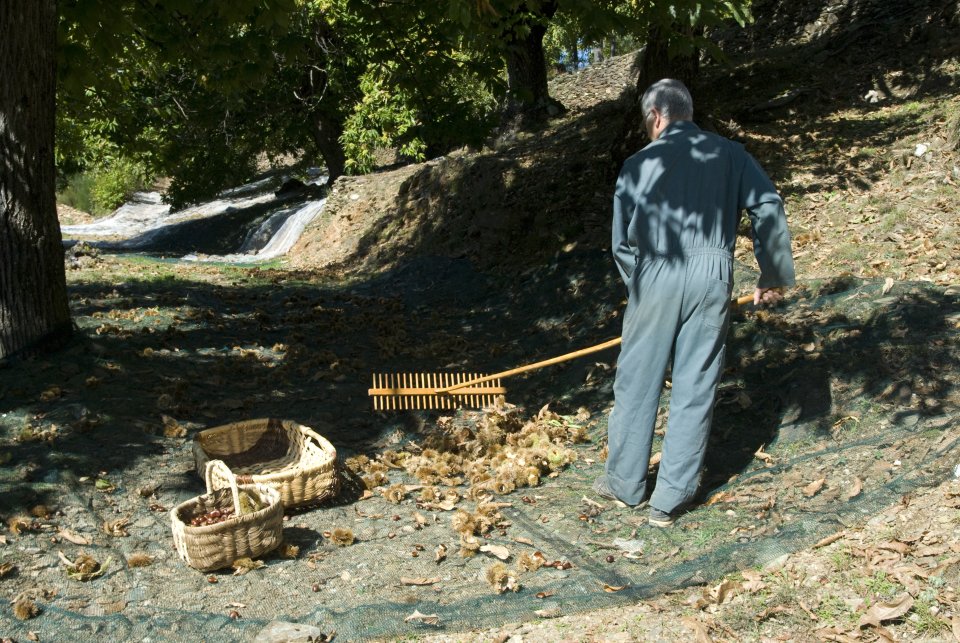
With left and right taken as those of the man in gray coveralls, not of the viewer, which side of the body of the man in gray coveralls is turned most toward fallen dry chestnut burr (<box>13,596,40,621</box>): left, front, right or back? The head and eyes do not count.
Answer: left

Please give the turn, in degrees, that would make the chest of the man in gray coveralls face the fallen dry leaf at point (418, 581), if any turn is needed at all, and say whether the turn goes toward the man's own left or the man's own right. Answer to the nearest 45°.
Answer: approximately 90° to the man's own left

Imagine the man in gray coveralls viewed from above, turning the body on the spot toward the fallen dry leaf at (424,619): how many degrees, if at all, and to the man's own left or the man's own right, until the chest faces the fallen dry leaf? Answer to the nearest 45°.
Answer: approximately 90° to the man's own left

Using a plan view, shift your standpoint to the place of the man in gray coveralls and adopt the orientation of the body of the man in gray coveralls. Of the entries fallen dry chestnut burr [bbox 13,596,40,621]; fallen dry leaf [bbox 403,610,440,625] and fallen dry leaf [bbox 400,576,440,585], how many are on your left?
3

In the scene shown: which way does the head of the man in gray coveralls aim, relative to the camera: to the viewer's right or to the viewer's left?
to the viewer's left

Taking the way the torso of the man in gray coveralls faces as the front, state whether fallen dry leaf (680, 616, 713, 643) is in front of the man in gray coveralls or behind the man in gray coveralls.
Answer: behind

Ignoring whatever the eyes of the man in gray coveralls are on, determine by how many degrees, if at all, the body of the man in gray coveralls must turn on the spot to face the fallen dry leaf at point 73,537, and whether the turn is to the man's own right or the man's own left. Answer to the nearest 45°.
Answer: approximately 45° to the man's own left

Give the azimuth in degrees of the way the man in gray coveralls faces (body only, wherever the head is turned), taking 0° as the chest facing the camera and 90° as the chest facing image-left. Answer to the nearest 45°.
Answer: approximately 135°
